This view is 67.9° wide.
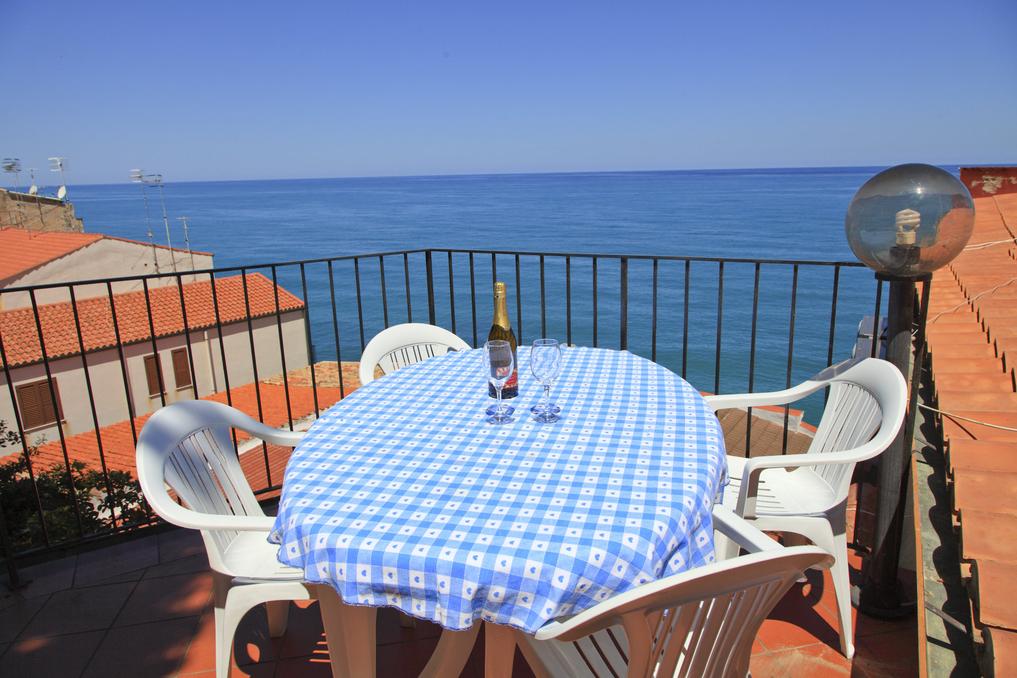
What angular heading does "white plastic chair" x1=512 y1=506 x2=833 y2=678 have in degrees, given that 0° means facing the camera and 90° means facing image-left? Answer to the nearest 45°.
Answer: approximately 135°

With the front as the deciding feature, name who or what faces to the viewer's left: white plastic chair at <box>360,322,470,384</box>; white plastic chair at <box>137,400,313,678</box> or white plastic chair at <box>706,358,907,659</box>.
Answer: white plastic chair at <box>706,358,907,659</box>

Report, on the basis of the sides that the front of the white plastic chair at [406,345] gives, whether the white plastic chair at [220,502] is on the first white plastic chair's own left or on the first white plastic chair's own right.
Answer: on the first white plastic chair's own right

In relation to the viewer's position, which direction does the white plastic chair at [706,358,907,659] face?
facing to the left of the viewer

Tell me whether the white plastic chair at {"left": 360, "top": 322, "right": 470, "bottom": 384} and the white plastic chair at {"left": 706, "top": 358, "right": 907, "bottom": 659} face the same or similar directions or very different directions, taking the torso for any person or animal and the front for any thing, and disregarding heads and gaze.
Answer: very different directions

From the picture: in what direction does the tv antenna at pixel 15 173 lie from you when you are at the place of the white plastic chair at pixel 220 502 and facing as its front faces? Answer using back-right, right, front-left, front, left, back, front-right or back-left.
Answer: back-left

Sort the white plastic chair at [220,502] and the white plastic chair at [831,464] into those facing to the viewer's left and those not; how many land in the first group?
1

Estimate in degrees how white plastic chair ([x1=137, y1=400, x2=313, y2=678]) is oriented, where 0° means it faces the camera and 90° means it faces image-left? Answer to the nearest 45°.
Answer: approximately 315°

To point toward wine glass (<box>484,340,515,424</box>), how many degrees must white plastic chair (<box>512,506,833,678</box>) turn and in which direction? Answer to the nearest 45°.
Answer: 0° — it already faces it
